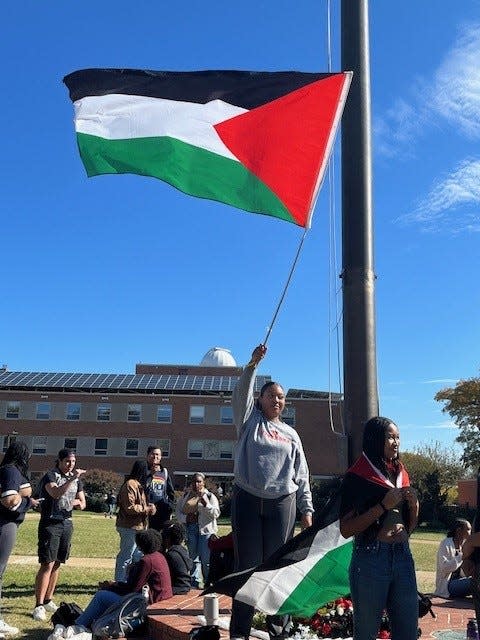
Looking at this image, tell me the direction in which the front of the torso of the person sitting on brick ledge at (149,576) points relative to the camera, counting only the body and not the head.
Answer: to the viewer's left

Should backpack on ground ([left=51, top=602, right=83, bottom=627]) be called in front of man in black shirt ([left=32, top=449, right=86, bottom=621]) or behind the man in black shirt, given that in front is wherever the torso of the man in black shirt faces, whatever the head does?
in front

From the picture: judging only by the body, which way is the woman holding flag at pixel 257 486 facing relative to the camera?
toward the camera

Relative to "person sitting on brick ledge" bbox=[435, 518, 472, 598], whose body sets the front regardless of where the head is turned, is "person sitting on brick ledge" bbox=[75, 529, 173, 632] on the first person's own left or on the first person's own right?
on the first person's own right

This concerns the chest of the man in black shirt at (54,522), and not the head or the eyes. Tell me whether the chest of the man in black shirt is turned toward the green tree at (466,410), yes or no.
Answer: no

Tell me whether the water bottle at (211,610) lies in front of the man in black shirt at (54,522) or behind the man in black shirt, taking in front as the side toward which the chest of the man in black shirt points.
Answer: in front

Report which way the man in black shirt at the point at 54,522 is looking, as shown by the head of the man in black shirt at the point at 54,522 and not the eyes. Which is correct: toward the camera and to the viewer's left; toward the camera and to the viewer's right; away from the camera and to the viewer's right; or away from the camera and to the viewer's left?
toward the camera and to the viewer's right

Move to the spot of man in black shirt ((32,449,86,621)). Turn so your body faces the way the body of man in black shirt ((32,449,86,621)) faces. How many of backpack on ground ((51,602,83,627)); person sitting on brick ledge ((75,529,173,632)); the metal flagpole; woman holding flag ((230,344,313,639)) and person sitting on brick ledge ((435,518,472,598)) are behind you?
0

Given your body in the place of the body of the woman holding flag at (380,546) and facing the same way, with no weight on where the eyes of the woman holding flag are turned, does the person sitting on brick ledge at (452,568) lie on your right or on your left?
on your left
